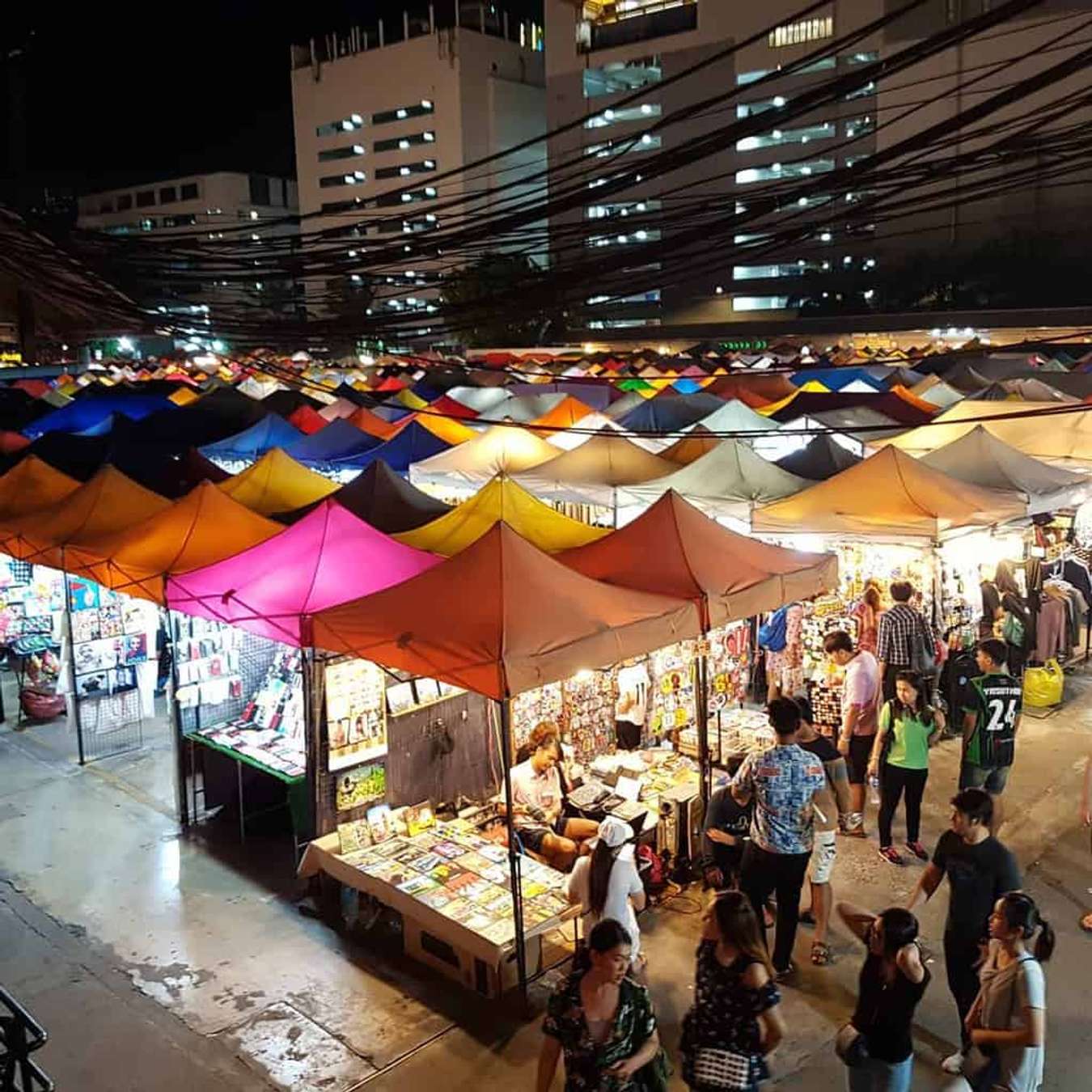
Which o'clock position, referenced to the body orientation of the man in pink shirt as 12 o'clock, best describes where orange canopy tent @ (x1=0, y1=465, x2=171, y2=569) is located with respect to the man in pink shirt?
The orange canopy tent is roughly at 12 o'clock from the man in pink shirt.

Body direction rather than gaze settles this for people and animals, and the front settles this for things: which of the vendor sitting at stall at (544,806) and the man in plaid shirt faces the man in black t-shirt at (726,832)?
the vendor sitting at stall

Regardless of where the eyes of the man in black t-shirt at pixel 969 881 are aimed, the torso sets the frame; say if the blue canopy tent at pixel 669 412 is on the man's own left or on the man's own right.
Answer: on the man's own right

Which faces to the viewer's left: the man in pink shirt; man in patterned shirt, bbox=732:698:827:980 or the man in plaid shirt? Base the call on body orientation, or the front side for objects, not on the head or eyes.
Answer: the man in pink shirt

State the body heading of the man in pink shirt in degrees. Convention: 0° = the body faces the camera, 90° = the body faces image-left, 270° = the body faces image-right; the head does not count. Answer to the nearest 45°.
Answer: approximately 90°

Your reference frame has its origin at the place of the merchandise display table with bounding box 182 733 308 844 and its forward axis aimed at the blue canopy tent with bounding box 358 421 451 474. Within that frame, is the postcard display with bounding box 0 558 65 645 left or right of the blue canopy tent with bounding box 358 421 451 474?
left

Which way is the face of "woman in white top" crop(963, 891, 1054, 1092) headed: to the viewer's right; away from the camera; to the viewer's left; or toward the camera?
to the viewer's left

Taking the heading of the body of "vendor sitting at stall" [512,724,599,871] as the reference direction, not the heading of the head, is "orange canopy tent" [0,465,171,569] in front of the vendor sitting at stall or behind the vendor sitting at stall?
behind

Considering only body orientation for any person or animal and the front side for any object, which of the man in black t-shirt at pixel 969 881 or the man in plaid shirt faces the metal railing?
the man in black t-shirt
